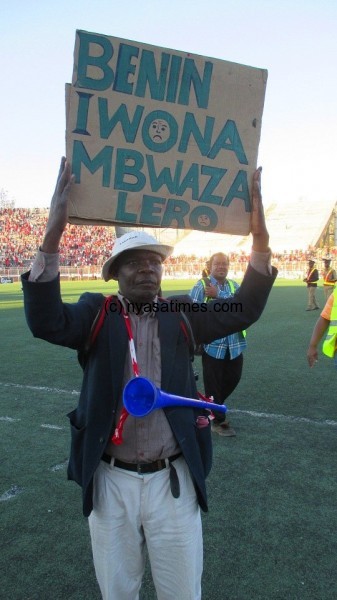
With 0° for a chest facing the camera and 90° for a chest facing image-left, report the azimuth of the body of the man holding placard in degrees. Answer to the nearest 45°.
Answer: approximately 0°

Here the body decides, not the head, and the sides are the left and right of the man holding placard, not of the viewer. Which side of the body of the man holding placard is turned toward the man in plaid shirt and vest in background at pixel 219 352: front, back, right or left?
back

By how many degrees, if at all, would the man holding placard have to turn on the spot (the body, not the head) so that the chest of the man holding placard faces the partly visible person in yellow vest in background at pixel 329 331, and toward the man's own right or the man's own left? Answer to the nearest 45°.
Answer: approximately 135° to the man's own left

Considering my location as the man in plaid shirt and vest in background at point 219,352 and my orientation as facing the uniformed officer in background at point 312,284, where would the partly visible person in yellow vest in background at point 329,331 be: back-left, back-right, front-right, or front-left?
back-right
